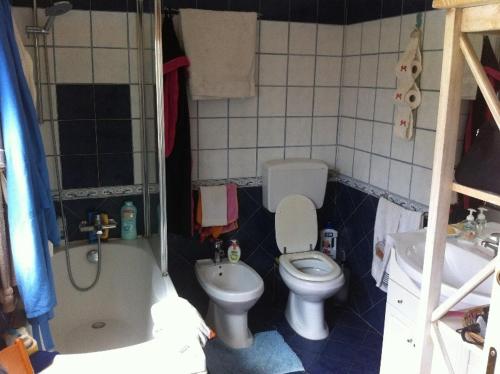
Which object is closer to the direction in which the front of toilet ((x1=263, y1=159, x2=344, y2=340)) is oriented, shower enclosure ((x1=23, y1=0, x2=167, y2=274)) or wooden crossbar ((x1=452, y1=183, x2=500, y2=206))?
the wooden crossbar

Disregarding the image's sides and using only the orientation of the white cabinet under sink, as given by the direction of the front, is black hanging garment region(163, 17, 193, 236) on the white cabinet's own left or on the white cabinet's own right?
on the white cabinet's own right

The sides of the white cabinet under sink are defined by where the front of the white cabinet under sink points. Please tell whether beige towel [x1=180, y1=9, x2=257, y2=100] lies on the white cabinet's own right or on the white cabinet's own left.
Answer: on the white cabinet's own right

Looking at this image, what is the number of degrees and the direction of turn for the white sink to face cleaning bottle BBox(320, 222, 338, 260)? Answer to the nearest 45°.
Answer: approximately 90° to its right

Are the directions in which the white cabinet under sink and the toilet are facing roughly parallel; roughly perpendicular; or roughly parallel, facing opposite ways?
roughly perpendicular

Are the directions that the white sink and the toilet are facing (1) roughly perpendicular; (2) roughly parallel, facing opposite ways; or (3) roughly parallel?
roughly perpendicular

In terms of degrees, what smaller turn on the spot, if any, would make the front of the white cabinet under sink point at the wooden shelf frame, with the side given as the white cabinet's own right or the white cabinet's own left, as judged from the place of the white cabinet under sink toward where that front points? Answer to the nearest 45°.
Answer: approximately 45° to the white cabinet's own left
